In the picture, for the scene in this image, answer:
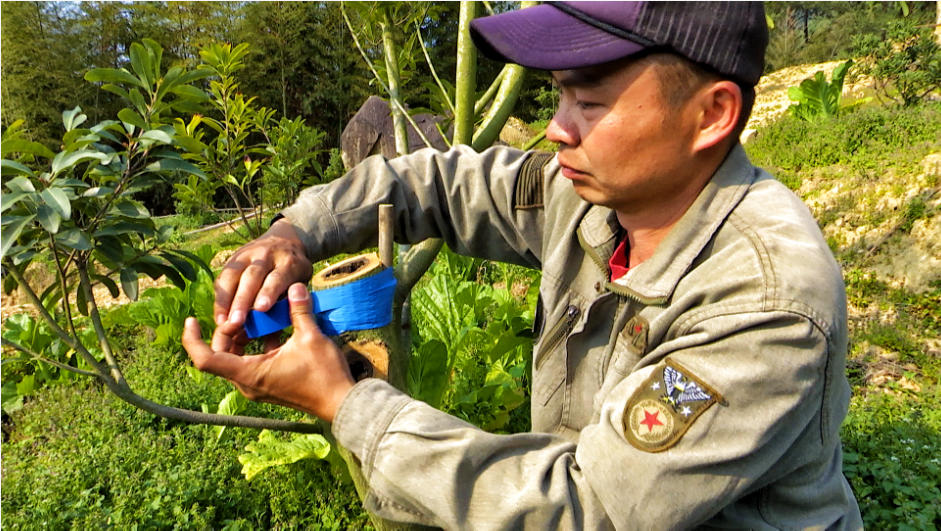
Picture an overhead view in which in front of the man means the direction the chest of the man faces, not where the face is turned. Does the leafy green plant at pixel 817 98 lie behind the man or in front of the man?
behind

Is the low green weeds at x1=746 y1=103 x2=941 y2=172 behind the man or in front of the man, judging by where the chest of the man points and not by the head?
behind

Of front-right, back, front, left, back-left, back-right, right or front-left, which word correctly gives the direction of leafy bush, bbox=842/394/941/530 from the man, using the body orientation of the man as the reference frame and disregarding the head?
back

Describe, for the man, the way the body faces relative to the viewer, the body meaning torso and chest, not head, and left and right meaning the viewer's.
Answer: facing the viewer and to the left of the viewer

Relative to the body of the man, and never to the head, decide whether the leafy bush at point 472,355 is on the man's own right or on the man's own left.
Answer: on the man's own right

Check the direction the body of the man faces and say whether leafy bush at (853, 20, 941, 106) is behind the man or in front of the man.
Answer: behind

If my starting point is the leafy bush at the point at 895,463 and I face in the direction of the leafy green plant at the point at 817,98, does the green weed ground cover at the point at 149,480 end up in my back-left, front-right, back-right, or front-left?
back-left

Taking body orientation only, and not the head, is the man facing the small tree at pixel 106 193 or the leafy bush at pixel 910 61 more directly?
the small tree
